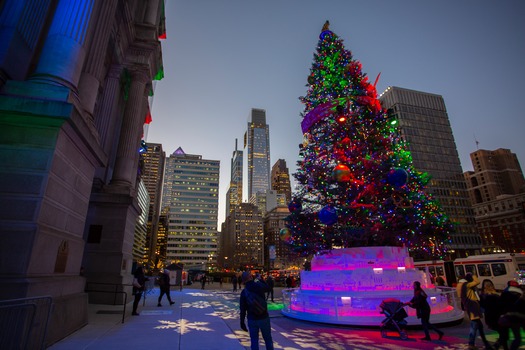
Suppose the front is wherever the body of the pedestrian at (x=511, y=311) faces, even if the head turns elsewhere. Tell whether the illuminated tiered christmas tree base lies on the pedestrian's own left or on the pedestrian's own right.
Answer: on the pedestrian's own left

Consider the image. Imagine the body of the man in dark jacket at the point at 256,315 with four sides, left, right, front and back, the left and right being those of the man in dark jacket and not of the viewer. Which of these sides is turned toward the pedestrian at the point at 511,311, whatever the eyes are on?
right

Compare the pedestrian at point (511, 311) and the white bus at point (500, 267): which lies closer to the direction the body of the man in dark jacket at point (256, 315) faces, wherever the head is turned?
the white bus

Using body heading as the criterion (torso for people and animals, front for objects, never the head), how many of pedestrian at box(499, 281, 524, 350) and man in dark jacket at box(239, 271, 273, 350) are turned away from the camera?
2

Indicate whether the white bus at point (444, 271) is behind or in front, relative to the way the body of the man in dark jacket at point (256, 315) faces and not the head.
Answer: in front

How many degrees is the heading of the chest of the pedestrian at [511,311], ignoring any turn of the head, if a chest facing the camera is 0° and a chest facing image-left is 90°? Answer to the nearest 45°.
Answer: approximately 180°

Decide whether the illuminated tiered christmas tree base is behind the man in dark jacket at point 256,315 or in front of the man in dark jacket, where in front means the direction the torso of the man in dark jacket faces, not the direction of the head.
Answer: in front

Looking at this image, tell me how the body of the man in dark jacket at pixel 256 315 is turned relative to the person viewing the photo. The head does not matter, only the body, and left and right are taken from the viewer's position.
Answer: facing away from the viewer
